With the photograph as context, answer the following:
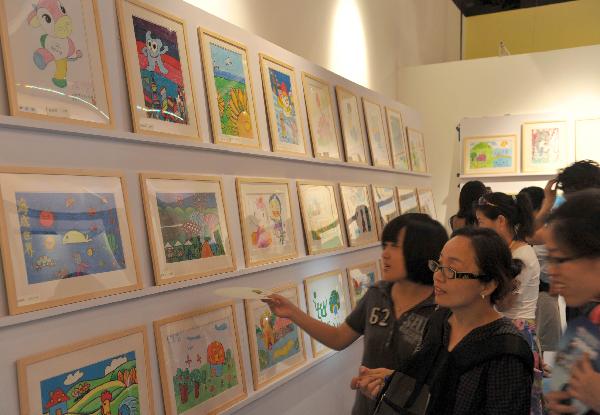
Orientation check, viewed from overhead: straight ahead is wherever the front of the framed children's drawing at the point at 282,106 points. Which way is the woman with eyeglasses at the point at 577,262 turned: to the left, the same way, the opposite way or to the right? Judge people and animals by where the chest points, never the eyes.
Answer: the opposite way

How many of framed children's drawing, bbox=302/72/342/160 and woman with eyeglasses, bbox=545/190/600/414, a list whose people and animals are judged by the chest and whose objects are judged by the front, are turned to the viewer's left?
1

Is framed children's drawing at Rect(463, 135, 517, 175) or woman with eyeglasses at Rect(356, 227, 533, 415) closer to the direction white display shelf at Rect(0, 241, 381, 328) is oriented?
the woman with eyeglasses

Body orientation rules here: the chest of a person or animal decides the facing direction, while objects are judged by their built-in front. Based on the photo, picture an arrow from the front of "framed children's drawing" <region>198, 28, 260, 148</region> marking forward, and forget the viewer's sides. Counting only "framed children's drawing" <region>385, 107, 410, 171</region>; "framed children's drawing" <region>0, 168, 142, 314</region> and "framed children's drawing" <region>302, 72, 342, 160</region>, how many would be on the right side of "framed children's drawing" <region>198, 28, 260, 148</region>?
1

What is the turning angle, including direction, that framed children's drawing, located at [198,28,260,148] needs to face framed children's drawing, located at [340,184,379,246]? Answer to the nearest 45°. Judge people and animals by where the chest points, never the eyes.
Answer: approximately 90° to its left

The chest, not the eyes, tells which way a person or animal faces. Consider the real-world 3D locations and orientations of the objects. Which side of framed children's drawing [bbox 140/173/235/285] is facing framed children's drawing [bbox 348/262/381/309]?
left

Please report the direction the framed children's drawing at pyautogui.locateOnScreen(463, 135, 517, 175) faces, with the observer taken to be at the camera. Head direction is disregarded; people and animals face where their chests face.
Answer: facing the viewer

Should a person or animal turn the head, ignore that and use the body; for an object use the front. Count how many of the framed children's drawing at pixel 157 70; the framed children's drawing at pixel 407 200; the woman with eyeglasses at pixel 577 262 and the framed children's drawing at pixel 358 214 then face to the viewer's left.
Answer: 1

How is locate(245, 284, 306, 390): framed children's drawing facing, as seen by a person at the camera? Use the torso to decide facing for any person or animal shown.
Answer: facing the viewer and to the right of the viewer

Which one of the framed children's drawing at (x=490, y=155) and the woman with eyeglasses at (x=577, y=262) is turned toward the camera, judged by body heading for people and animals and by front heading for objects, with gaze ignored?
the framed children's drawing
